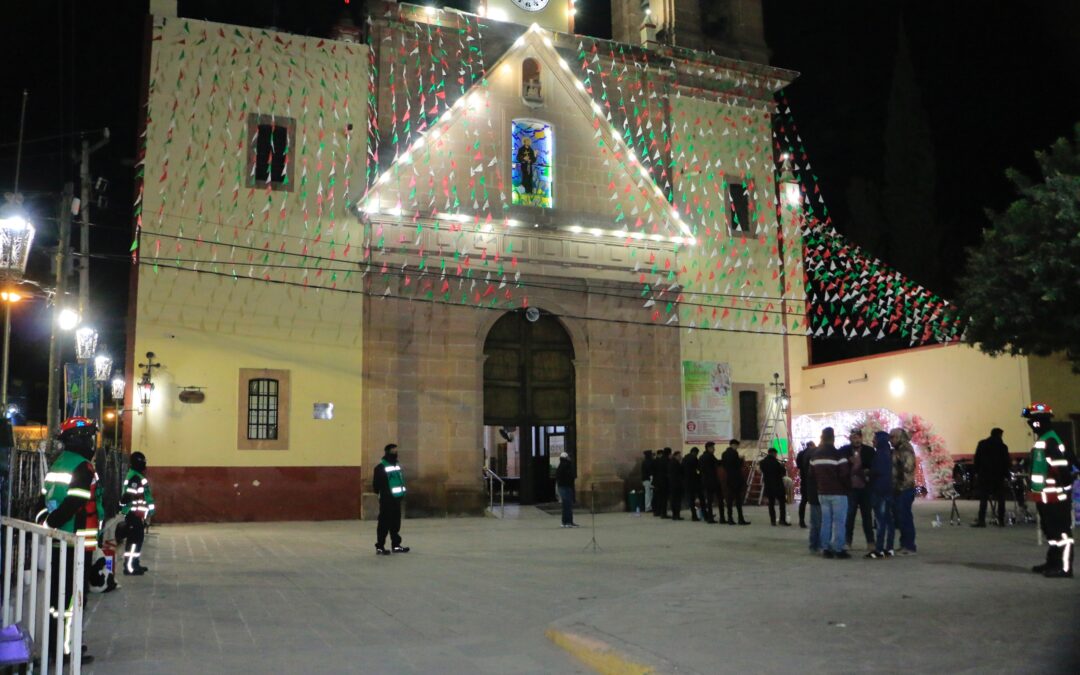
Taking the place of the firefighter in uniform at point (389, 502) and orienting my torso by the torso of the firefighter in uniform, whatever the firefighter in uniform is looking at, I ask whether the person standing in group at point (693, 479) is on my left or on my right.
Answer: on my left

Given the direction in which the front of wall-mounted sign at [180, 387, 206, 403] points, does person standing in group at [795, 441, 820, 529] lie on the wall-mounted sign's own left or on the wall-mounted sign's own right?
on the wall-mounted sign's own left

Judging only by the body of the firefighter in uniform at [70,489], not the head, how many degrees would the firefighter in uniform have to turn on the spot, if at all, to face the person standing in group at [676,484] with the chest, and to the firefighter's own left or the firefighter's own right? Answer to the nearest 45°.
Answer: approximately 45° to the firefighter's own left

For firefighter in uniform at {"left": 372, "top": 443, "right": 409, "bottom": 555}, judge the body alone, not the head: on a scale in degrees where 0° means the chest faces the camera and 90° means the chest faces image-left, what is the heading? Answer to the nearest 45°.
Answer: approximately 315°

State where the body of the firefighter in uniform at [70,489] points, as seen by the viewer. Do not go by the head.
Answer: to the viewer's right

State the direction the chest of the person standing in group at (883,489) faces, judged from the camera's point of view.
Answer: to the viewer's left

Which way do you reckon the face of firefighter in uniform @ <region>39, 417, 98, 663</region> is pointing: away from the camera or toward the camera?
away from the camera

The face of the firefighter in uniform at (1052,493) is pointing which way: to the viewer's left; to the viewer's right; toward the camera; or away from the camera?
to the viewer's left
